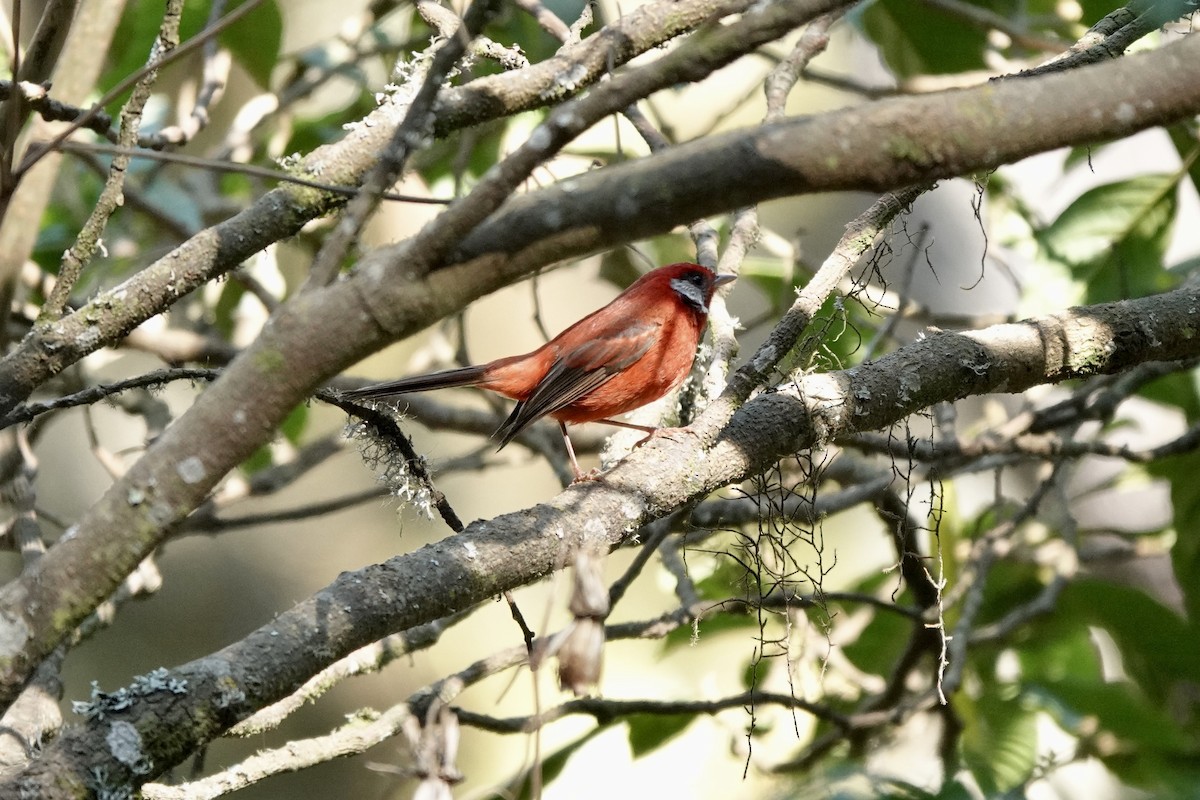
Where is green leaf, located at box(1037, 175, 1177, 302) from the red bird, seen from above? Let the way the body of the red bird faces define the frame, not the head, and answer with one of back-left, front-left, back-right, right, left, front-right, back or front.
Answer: front

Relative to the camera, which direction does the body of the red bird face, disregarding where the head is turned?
to the viewer's right
